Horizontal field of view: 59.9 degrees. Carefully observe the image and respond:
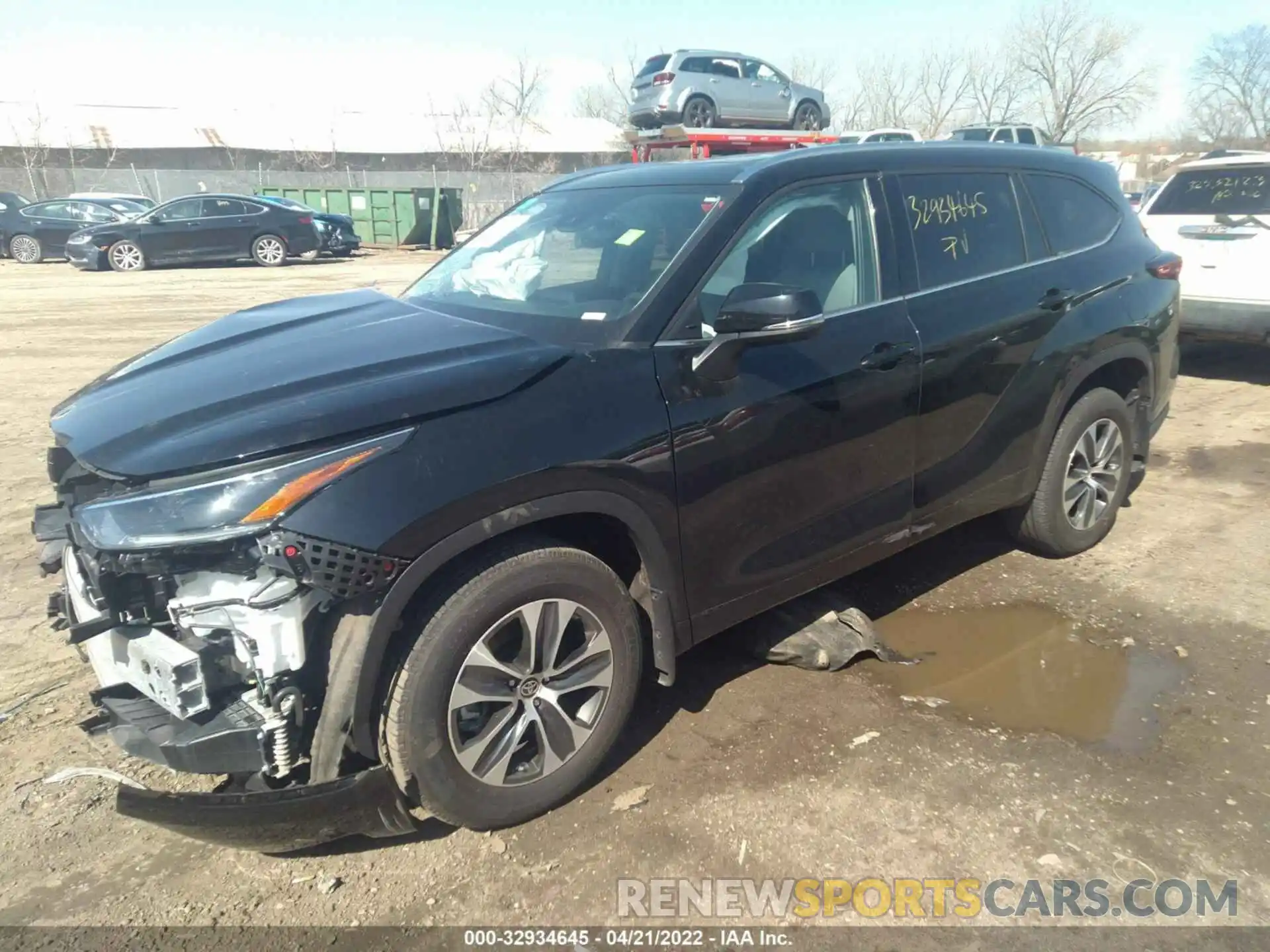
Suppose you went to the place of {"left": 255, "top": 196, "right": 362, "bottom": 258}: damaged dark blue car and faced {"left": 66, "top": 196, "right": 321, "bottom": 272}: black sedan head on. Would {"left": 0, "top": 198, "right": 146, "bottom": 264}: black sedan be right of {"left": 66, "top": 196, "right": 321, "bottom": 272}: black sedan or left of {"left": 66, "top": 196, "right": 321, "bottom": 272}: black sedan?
right

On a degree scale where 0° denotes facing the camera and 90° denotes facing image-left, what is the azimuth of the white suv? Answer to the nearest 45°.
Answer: approximately 180°

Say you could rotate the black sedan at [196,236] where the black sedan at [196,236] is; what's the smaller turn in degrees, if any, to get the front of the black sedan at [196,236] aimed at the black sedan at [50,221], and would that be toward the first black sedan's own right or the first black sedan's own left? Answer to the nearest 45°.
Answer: approximately 45° to the first black sedan's own right

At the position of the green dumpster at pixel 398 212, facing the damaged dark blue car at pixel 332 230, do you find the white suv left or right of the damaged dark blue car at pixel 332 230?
left

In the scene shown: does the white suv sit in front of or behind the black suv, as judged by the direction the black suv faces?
behind

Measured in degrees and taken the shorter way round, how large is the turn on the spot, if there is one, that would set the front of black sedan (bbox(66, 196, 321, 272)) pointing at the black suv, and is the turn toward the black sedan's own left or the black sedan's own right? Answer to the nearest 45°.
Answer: approximately 90° to the black sedan's own left

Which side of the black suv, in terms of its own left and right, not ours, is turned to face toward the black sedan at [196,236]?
right

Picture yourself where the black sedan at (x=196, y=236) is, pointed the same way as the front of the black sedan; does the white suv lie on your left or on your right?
on your left

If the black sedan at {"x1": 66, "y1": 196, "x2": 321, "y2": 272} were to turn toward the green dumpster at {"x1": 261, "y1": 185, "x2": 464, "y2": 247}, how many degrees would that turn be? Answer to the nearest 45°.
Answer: approximately 135° to its right

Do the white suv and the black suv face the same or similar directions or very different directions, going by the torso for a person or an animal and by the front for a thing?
very different directions

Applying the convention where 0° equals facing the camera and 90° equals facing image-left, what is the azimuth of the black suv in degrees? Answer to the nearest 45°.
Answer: approximately 45°

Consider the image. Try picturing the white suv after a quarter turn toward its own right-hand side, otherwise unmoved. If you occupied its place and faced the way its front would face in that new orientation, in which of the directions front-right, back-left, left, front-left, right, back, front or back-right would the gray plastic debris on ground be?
right

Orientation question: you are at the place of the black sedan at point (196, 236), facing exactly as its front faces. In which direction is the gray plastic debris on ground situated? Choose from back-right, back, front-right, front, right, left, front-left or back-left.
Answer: left

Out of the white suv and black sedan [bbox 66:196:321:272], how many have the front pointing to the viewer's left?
1

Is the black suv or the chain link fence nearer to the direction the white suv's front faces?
the chain link fence

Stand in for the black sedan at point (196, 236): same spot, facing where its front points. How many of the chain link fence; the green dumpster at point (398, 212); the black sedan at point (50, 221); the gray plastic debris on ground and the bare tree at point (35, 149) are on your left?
1

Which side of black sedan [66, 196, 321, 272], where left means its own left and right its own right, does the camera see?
left
